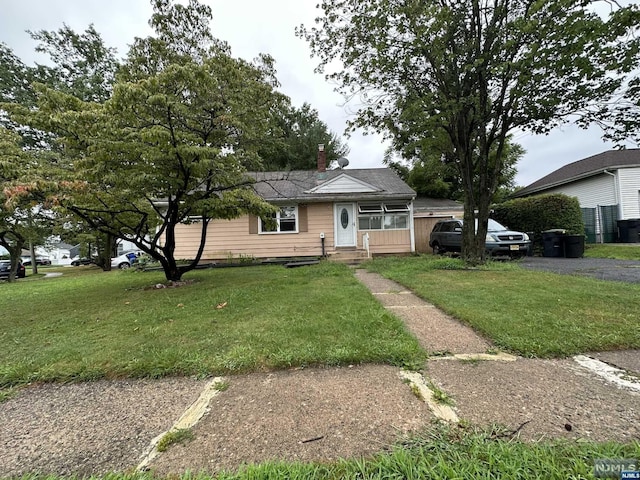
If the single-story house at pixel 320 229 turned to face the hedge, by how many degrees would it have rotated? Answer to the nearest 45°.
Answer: approximately 90° to its left

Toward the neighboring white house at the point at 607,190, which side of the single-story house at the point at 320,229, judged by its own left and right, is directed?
left

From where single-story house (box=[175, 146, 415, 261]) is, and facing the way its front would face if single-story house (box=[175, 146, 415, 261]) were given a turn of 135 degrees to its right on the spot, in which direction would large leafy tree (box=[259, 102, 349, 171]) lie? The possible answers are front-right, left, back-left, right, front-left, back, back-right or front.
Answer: front-right

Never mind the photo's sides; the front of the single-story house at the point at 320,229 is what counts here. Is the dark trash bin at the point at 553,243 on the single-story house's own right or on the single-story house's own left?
on the single-story house's own left

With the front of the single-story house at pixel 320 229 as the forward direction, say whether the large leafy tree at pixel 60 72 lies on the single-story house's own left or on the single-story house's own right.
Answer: on the single-story house's own right

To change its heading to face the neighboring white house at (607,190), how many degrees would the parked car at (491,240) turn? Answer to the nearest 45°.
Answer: approximately 90° to its left

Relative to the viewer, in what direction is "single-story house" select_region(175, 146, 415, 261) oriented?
toward the camera

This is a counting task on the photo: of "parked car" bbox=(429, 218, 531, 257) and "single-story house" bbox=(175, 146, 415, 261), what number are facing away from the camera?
0

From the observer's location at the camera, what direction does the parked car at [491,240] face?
facing the viewer and to the right of the viewer

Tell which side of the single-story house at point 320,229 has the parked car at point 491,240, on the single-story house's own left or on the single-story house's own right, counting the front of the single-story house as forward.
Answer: on the single-story house's own left

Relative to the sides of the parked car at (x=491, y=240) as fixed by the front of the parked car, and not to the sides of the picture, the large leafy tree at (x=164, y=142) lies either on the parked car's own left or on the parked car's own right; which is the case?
on the parked car's own right

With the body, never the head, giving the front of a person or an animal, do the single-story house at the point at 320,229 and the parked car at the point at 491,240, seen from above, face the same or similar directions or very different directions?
same or similar directions

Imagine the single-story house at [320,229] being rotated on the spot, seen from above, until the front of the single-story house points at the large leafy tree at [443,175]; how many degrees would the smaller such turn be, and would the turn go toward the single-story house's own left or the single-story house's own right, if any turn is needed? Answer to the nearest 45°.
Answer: approximately 135° to the single-story house's own left

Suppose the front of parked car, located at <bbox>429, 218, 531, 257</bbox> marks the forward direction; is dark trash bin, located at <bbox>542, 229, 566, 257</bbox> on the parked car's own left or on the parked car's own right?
on the parked car's own left

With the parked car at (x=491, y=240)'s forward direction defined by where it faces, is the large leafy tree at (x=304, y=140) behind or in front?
behind
